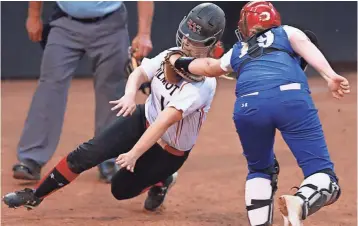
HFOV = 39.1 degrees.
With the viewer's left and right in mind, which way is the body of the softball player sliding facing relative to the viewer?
facing the viewer and to the left of the viewer

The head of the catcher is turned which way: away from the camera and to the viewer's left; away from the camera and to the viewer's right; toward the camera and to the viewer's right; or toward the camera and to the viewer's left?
away from the camera and to the viewer's left

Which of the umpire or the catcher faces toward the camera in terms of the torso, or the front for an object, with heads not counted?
the umpire

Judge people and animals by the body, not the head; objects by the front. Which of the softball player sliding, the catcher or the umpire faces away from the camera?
the catcher

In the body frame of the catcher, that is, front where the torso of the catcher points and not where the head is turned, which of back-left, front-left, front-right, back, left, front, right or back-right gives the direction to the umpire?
front-left

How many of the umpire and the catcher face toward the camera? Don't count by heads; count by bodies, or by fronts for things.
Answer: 1

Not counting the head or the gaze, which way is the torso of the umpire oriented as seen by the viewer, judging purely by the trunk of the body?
toward the camera

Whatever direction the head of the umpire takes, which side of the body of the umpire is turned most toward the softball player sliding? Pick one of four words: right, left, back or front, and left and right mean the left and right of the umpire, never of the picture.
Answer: front

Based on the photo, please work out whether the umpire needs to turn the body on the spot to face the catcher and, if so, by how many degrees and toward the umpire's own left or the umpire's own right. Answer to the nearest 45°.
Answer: approximately 45° to the umpire's own left

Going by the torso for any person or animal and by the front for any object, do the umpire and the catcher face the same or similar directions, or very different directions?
very different directions
